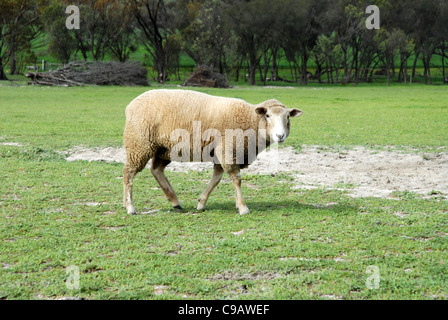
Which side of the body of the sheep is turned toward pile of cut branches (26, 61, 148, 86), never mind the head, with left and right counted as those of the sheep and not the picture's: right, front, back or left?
left

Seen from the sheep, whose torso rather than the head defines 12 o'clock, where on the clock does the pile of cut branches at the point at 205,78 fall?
The pile of cut branches is roughly at 9 o'clock from the sheep.

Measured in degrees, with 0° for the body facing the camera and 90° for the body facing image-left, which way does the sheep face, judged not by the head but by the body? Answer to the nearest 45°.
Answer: approximately 270°
